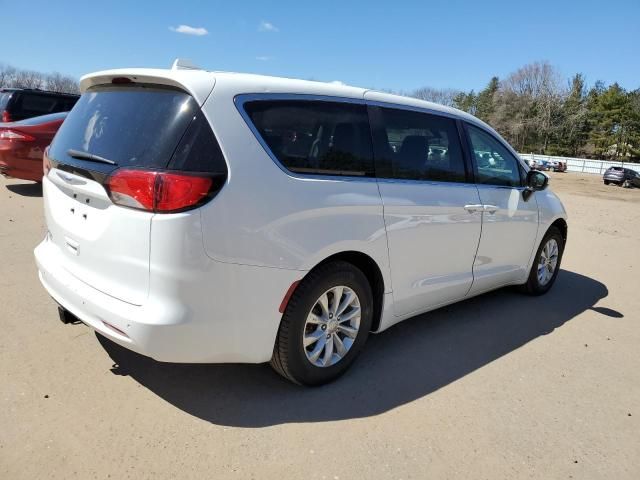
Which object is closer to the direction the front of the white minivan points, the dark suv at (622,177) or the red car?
the dark suv

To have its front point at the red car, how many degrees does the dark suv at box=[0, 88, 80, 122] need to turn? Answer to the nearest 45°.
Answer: approximately 135° to its right

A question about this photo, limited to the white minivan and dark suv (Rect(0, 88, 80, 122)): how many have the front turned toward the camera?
0

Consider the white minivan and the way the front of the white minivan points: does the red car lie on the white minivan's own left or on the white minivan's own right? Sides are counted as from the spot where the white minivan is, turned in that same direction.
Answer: on the white minivan's own left

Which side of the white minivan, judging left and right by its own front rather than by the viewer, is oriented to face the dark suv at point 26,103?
left

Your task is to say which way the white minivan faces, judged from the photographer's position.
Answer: facing away from the viewer and to the right of the viewer

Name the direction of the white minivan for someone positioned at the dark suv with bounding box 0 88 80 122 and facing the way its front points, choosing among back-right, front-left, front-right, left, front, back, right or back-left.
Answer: back-right

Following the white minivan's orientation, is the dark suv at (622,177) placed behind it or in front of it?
in front
